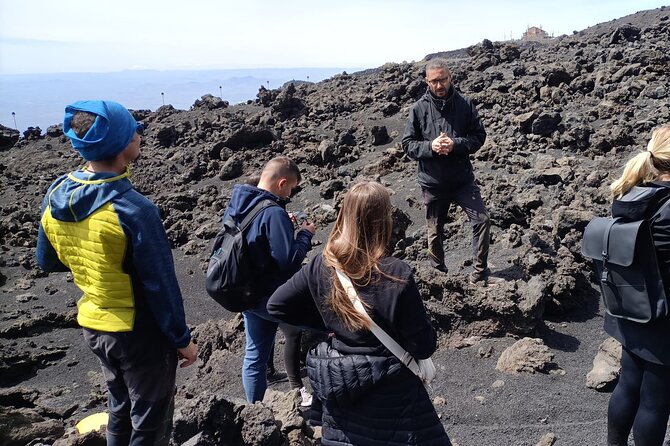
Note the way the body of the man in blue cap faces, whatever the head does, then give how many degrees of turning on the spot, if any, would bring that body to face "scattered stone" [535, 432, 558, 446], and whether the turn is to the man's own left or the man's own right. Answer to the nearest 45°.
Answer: approximately 45° to the man's own right

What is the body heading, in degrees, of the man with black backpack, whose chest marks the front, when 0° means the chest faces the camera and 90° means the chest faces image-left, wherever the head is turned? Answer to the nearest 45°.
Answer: approximately 270°

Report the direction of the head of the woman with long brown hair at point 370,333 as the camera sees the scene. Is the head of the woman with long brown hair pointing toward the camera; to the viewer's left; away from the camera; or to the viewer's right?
away from the camera

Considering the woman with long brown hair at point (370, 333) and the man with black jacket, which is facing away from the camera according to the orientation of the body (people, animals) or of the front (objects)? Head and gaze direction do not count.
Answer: the woman with long brown hair

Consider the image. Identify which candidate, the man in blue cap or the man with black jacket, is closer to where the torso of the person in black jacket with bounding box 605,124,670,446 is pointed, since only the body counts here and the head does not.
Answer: the man with black jacket

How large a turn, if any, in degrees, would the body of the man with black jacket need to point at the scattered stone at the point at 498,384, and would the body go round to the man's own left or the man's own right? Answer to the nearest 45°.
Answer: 0° — they already face it

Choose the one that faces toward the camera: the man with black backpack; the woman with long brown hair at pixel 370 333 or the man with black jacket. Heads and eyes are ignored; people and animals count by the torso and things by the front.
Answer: the man with black jacket

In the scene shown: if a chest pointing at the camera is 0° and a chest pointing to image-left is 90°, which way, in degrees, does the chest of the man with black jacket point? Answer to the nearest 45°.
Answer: approximately 0°

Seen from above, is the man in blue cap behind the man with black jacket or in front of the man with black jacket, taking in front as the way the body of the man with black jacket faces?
in front

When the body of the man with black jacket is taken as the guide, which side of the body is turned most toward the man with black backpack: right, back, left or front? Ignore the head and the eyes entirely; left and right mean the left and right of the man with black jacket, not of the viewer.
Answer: front

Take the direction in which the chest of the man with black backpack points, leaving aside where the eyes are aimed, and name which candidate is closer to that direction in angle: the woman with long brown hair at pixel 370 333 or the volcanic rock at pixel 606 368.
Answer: the volcanic rock

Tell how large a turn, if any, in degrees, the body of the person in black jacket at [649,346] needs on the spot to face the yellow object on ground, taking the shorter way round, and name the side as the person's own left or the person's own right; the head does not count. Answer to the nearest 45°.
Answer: approximately 135° to the person's own left

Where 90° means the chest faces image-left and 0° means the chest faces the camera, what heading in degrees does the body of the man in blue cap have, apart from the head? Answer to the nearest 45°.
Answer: approximately 225°

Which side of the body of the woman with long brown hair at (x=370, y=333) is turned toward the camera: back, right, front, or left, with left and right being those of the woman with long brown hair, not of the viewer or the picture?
back

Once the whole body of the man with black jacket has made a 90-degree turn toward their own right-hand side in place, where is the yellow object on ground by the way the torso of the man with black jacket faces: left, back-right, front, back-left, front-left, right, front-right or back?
front-left

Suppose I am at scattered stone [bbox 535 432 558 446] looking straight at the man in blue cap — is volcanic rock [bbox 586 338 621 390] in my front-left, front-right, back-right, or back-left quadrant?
back-right
